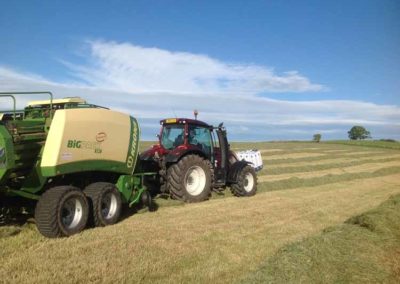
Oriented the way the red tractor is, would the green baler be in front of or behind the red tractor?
behind

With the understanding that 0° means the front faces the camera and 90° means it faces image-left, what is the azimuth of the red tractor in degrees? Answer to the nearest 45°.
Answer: approximately 225°

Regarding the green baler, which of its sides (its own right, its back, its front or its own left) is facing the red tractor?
front

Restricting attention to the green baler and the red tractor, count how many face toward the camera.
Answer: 0

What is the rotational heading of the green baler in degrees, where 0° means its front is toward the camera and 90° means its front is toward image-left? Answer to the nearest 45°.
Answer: approximately 225°
